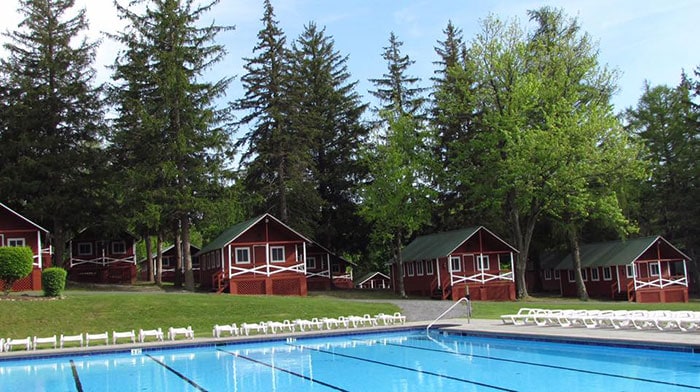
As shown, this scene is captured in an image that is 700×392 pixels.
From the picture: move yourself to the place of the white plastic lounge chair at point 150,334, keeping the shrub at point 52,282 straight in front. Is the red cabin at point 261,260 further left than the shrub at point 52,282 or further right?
right

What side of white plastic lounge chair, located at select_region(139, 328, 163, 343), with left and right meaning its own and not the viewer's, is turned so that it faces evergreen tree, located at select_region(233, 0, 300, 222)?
back

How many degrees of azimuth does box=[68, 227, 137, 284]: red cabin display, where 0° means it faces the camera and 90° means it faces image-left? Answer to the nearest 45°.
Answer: approximately 0°

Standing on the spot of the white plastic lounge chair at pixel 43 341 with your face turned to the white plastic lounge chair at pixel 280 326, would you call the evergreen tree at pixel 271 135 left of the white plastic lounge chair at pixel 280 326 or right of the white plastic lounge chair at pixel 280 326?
left

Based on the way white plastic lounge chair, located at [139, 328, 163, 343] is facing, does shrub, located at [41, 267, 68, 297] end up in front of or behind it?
behind

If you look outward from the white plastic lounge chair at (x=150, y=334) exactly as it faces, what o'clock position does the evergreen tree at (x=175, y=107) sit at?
The evergreen tree is roughly at 6 o'clock from the white plastic lounge chair.

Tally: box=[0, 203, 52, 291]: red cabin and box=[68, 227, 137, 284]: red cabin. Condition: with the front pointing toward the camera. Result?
2

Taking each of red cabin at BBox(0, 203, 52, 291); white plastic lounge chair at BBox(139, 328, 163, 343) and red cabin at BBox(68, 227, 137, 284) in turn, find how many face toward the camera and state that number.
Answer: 3

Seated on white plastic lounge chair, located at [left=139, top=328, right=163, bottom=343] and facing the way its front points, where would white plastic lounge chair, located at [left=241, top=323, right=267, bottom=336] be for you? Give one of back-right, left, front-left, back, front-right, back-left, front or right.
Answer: left

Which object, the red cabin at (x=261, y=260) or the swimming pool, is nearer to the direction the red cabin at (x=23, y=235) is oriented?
the swimming pool

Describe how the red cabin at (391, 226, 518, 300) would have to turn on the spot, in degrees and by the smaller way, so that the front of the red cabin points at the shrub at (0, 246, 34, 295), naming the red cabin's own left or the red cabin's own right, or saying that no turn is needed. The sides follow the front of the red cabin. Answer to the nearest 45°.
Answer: approximately 90° to the red cabin's own right

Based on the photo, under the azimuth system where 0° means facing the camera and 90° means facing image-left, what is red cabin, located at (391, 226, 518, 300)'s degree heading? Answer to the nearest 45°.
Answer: approximately 315°

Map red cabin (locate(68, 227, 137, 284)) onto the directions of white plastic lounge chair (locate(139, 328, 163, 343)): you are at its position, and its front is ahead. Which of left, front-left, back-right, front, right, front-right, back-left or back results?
back
